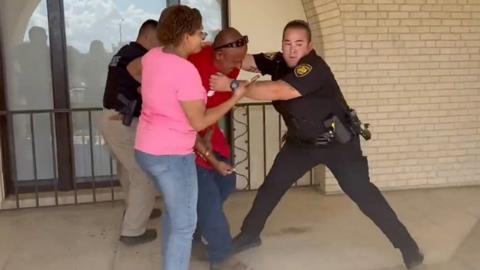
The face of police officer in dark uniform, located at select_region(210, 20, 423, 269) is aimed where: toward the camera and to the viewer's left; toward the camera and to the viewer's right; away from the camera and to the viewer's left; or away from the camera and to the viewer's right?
toward the camera and to the viewer's left

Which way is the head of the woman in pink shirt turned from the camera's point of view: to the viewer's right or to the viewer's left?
to the viewer's right

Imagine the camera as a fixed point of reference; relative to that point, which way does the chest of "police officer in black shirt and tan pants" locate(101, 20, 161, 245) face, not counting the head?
to the viewer's right

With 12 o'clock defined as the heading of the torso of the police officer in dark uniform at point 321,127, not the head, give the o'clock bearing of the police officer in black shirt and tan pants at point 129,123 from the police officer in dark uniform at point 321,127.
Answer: the police officer in black shirt and tan pants at point 129,123 is roughly at 2 o'clock from the police officer in dark uniform at point 321,127.

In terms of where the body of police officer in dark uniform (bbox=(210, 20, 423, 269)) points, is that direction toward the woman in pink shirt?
yes

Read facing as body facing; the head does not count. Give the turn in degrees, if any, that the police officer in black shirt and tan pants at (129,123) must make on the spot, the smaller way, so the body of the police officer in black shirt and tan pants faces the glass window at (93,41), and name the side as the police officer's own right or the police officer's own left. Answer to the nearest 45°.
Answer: approximately 90° to the police officer's own left

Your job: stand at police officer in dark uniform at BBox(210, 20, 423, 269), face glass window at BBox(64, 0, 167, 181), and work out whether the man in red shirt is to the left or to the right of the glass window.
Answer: left

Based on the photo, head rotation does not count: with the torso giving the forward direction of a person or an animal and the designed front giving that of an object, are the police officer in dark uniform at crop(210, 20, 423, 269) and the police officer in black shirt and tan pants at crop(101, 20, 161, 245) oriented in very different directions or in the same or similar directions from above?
very different directions

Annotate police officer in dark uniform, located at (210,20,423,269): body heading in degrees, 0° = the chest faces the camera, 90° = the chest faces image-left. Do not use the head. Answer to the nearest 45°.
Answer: approximately 45°

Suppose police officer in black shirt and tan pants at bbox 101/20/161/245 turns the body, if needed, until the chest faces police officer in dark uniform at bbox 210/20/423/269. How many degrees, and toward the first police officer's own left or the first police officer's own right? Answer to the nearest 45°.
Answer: approximately 45° to the first police officer's own right

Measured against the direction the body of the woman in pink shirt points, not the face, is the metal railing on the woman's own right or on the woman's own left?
on the woman's own left

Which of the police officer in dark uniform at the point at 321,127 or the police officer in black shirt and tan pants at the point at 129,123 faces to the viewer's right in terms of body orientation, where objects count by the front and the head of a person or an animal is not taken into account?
the police officer in black shirt and tan pants at the point at 129,123

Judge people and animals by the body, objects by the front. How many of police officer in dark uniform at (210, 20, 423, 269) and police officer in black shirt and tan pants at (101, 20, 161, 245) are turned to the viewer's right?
1

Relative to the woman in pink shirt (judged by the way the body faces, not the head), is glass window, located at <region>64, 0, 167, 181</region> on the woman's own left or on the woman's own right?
on the woman's own left

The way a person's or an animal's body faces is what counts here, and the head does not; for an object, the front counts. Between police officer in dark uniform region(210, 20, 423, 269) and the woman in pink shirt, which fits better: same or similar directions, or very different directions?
very different directions
